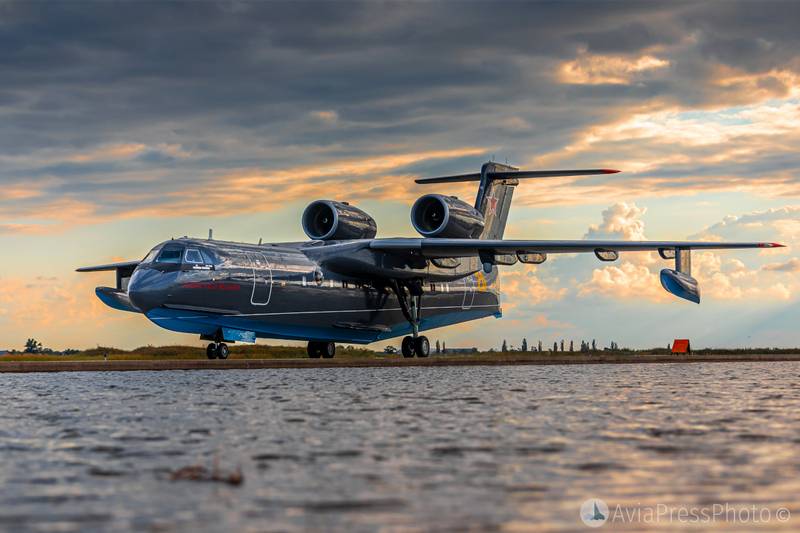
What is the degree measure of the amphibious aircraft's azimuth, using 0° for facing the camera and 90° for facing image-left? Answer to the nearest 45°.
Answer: approximately 45°
